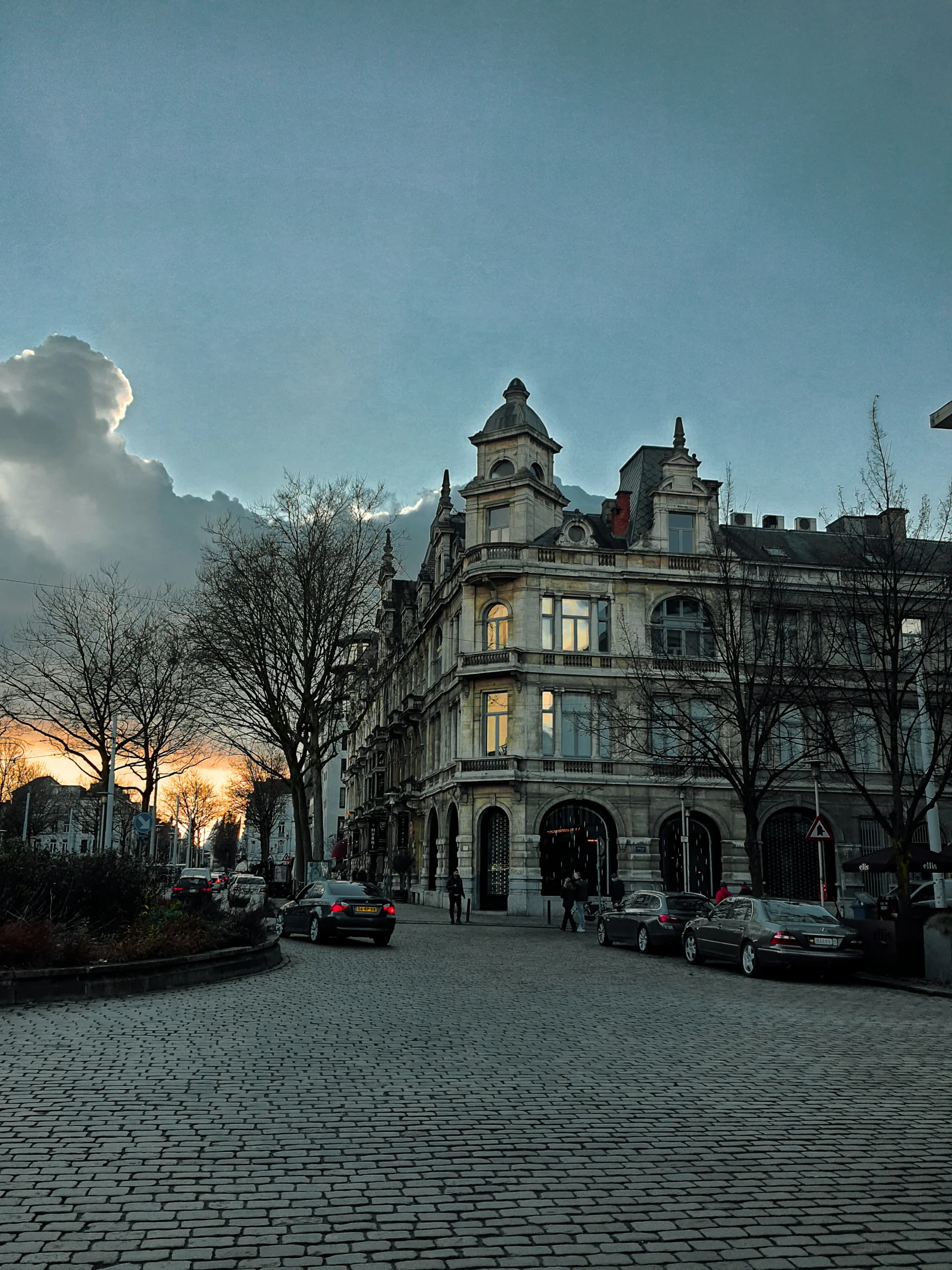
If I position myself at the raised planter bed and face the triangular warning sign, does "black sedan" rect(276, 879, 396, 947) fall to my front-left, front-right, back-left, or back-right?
front-left

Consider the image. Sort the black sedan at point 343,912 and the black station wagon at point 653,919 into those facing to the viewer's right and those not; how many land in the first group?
0

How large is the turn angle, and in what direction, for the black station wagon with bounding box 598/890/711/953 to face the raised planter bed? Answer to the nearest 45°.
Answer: approximately 90° to its left

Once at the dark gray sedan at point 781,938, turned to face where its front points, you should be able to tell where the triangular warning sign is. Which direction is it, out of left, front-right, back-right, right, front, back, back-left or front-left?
front-right

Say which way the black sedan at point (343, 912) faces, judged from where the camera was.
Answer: facing away from the viewer and to the left of the viewer

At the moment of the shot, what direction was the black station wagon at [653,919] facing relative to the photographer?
facing away from the viewer and to the left of the viewer

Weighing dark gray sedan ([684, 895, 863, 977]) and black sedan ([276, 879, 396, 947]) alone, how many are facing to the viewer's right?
0

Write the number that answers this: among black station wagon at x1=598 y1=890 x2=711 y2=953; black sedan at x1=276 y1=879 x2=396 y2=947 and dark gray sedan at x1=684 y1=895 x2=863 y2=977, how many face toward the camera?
0

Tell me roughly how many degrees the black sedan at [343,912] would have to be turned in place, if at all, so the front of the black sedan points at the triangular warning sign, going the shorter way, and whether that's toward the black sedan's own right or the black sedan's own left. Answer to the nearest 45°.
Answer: approximately 135° to the black sedan's own right

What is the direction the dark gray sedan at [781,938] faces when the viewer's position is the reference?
facing away from the viewer and to the left of the viewer

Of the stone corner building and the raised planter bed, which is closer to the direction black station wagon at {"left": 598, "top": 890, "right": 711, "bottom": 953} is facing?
the stone corner building

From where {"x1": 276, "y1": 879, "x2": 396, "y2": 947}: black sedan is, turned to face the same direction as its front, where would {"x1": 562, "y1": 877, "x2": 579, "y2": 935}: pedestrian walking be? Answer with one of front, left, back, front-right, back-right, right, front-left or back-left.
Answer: right
